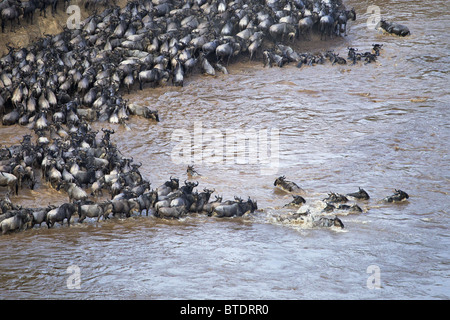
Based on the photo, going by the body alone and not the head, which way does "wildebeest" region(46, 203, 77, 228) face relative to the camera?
to the viewer's right

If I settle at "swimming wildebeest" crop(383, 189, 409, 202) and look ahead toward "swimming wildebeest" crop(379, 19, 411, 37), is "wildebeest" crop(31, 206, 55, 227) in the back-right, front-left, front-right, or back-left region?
back-left

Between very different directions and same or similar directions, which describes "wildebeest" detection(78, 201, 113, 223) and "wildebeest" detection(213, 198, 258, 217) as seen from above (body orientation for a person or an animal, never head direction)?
same or similar directions

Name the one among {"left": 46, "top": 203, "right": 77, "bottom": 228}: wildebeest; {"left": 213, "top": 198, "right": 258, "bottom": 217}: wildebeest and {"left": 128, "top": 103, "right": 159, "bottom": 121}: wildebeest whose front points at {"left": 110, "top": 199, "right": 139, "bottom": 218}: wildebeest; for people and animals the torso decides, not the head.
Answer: {"left": 46, "top": 203, "right": 77, "bottom": 228}: wildebeest

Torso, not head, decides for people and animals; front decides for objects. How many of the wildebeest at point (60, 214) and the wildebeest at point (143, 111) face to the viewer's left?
0

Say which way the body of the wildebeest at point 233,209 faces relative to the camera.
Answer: to the viewer's right

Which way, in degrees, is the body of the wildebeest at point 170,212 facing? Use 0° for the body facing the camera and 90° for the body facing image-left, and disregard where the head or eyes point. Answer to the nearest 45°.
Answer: approximately 270°

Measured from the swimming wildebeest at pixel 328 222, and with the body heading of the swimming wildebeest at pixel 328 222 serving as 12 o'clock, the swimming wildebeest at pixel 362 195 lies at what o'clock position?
the swimming wildebeest at pixel 362 195 is roughly at 10 o'clock from the swimming wildebeest at pixel 328 222.

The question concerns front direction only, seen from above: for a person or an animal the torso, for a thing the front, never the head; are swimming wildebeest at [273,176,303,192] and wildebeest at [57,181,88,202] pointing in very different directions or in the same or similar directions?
same or similar directions

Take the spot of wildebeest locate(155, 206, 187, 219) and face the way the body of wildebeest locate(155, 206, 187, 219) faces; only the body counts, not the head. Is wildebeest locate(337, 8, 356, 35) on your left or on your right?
on your left
